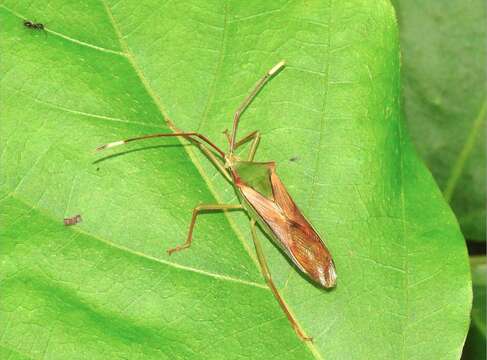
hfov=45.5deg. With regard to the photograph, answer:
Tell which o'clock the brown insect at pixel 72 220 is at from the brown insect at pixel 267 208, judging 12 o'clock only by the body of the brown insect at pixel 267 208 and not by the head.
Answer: the brown insect at pixel 72 220 is roughly at 10 o'clock from the brown insect at pixel 267 208.

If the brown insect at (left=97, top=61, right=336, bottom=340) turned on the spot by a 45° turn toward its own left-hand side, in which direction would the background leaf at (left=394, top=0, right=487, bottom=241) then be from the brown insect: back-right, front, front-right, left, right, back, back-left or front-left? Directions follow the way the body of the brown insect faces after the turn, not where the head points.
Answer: back-right

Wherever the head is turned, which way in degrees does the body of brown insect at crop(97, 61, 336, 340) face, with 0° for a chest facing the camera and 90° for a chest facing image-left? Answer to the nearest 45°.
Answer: approximately 135°

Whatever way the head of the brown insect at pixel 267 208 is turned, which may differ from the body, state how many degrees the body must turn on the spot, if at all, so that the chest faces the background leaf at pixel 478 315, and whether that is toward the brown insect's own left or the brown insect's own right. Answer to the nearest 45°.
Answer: approximately 135° to the brown insect's own right
